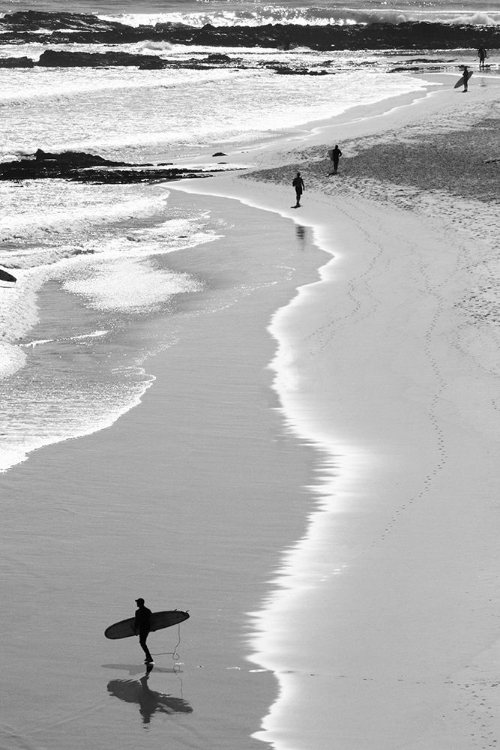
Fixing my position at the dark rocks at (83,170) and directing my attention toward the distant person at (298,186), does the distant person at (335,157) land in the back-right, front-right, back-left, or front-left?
front-left

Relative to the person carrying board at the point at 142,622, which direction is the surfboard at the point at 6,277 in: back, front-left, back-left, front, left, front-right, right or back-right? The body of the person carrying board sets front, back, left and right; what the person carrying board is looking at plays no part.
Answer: right

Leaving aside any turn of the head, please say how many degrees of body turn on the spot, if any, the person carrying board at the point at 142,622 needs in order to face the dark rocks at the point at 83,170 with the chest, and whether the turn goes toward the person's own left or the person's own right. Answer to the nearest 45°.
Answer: approximately 90° to the person's own right

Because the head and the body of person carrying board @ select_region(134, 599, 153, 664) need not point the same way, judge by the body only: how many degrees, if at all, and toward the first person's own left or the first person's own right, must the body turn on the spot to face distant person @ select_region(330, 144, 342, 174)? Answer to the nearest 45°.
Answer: approximately 90° to the first person's own right

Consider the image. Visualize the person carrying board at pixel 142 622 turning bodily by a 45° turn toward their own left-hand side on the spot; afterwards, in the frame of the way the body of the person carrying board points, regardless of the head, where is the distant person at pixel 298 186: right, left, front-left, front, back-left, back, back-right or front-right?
back-right

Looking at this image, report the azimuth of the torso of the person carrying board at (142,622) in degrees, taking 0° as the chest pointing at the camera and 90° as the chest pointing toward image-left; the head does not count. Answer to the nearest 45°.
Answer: approximately 90°

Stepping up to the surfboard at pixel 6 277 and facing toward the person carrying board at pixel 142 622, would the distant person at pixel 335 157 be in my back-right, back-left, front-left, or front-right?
back-left

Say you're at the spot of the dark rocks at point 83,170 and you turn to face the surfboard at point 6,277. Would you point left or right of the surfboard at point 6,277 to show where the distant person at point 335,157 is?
left
